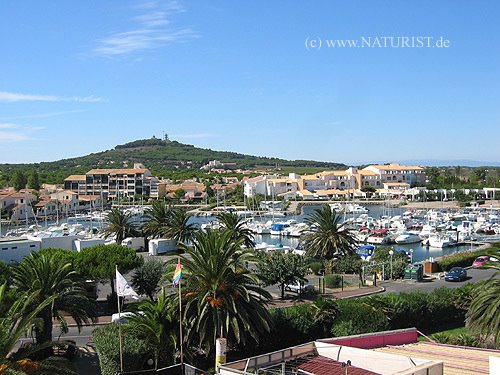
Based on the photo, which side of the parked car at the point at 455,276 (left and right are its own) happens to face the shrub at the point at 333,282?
front

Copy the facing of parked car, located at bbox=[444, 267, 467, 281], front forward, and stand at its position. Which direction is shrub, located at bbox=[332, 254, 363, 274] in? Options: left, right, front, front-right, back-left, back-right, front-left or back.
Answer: front-right

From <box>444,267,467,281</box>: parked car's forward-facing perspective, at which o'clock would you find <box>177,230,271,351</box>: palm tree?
The palm tree is roughly at 11 o'clock from the parked car.

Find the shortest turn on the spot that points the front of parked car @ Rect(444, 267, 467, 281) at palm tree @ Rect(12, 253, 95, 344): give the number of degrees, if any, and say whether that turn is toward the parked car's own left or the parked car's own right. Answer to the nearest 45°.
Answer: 0° — it already faces it

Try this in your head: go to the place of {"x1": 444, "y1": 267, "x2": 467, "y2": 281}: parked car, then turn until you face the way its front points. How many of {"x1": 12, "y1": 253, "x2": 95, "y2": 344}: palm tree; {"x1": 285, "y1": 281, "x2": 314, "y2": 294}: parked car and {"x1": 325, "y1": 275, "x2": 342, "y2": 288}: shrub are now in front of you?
3

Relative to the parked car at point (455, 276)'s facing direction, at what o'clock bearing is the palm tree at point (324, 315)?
The palm tree is roughly at 11 o'clock from the parked car.

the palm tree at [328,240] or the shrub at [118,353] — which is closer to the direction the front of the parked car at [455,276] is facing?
the shrub

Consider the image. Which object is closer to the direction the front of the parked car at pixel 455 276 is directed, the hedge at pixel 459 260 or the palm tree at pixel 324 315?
the palm tree

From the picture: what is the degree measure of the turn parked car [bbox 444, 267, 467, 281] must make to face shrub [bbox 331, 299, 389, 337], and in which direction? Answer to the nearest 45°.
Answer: approximately 45° to its left

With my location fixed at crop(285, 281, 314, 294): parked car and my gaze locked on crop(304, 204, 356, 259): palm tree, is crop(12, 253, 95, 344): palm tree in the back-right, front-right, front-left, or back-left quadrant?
back-left

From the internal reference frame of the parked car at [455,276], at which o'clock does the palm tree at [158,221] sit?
The palm tree is roughly at 2 o'clock from the parked car.

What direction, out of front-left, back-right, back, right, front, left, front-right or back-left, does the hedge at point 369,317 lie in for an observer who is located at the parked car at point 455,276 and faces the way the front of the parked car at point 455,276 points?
front-left

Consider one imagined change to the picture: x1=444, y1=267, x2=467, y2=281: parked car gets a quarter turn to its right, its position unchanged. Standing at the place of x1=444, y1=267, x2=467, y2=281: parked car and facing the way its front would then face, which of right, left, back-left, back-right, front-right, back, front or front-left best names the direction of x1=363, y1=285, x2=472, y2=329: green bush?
back-left

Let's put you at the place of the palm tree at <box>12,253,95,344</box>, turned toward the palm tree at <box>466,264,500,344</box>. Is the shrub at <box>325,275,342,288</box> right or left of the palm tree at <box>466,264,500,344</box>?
left

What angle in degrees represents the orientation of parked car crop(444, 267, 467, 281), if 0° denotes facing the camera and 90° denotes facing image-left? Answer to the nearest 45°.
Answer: approximately 45°

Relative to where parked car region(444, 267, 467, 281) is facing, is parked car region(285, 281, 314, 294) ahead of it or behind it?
ahead
